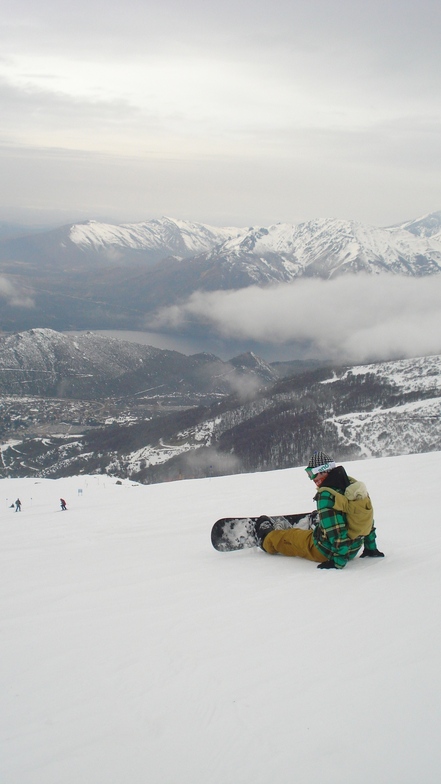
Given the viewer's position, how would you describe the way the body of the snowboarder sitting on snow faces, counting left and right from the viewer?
facing away from the viewer and to the left of the viewer
